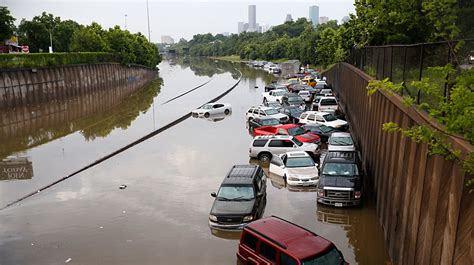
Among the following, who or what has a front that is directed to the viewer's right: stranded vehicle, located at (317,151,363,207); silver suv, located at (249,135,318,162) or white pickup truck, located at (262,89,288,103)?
the silver suv

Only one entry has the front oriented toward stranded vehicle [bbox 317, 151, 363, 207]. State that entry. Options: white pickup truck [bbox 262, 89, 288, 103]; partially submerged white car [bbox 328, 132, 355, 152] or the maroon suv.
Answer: the partially submerged white car

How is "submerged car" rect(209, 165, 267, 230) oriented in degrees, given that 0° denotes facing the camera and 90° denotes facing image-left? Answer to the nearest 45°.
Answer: approximately 0°

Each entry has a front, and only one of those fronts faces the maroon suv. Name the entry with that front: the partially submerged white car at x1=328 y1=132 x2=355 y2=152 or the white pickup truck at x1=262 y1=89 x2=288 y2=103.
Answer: the partially submerged white car

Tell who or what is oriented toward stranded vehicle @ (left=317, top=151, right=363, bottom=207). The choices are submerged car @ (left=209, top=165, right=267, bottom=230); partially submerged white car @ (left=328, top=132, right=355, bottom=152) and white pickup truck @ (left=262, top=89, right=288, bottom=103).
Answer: the partially submerged white car

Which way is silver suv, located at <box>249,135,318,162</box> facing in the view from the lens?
facing to the right of the viewer

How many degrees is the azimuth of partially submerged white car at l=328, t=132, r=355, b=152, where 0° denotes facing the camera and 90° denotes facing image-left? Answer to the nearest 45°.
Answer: approximately 0°

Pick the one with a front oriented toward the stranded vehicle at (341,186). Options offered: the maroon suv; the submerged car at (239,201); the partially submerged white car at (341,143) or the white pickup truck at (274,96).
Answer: the partially submerged white car

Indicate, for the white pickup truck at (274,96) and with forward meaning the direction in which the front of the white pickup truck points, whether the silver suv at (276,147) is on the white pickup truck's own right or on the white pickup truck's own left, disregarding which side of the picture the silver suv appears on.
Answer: on the white pickup truck's own left
